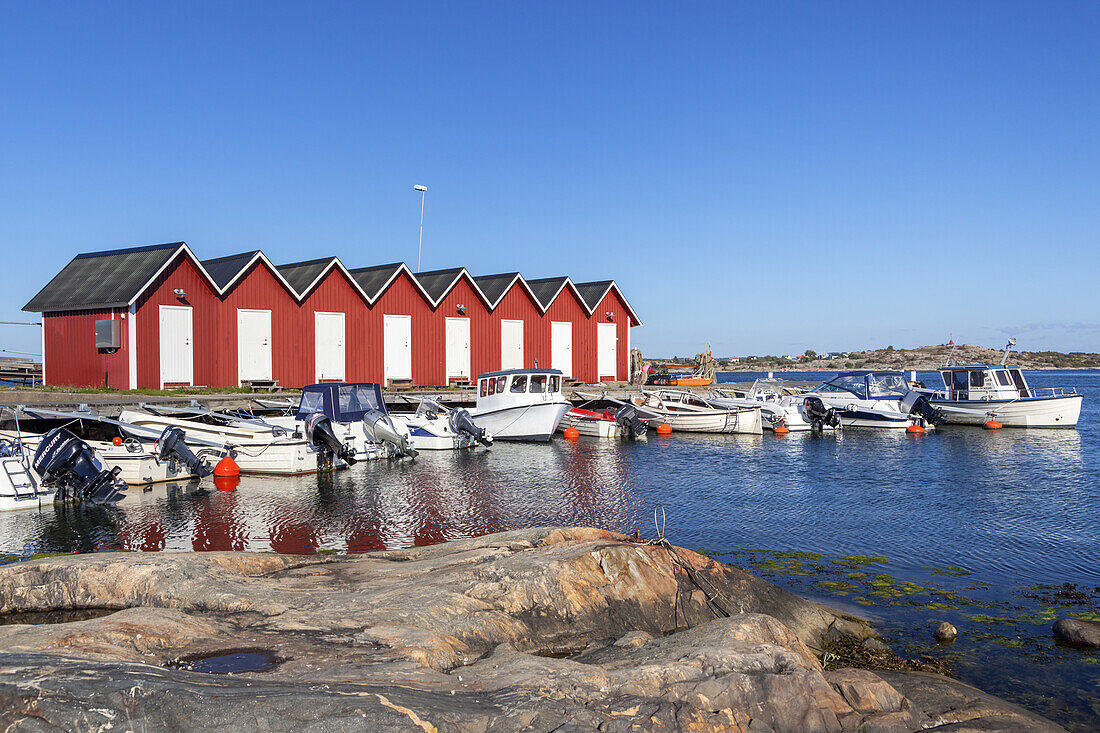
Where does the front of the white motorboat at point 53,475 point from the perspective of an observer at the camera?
facing away from the viewer and to the left of the viewer

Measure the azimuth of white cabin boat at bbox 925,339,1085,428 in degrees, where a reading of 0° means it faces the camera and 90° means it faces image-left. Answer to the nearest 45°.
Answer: approximately 270°

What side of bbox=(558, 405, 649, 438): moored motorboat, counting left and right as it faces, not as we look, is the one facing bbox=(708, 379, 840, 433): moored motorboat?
right

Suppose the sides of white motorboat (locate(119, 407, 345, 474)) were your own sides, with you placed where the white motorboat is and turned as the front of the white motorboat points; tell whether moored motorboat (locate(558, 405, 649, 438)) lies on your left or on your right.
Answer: on your right

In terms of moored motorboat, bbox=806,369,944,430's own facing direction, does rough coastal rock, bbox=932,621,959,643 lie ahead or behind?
behind

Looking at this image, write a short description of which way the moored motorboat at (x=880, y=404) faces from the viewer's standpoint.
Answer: facing away from the viewer and to the left of the viewer

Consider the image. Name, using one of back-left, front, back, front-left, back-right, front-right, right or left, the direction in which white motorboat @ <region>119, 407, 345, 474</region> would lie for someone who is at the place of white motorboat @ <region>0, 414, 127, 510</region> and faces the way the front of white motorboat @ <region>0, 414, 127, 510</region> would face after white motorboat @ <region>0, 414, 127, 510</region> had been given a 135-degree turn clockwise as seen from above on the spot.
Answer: front-left

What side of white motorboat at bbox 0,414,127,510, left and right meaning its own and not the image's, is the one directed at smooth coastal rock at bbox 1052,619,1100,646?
back

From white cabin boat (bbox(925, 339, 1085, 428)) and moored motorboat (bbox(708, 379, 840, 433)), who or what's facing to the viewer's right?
the white cabin boat

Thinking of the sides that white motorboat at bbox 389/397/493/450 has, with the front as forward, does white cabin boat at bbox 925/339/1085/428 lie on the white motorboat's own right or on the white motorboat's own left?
on the white motorboat's own right

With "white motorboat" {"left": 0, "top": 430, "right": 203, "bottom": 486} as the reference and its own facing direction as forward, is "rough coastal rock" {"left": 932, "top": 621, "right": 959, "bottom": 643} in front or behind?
behind

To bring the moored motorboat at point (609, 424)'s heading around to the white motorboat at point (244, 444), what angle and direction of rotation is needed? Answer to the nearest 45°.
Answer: approximately 90° to its left

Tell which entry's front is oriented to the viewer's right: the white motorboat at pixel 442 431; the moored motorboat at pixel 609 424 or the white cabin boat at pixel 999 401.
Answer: the white cabin boat

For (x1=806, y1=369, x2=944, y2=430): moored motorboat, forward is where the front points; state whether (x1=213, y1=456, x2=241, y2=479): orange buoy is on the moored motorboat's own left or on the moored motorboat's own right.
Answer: on the moored motorboat's own left

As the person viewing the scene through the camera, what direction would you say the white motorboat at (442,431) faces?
facing away from the viewer and to the left of the viewer
